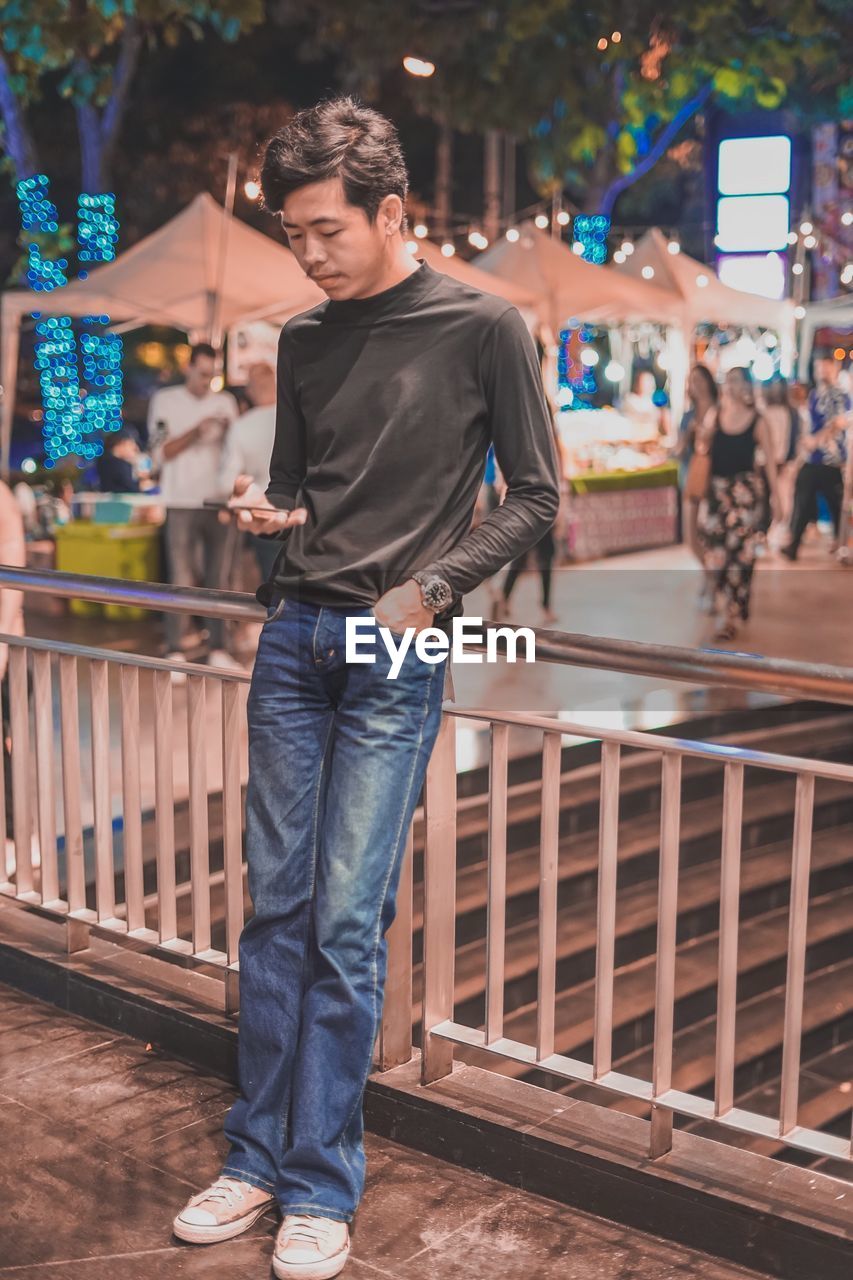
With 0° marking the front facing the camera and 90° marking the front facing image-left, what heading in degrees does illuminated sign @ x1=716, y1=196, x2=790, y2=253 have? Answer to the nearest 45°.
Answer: approximately 0°

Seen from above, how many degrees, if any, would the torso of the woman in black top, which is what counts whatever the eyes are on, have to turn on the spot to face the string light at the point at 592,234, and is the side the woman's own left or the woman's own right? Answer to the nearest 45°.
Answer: approximately 180°

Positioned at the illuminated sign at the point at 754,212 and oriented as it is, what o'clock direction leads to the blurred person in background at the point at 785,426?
The blurred person in background is roughly at 12 o'clock from the illuminated sign.

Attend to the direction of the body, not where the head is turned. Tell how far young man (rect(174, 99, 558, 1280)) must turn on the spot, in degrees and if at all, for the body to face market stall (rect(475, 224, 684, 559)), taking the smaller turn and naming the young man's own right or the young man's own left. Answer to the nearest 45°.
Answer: approximately 135° to the young man's own right

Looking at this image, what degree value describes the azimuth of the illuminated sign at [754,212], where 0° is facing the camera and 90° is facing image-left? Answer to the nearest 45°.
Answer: approximately 0°
